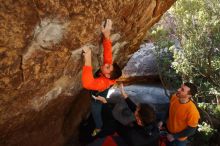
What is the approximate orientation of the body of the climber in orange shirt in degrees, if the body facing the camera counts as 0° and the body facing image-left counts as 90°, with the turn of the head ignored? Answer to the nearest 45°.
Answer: approximately 90°
